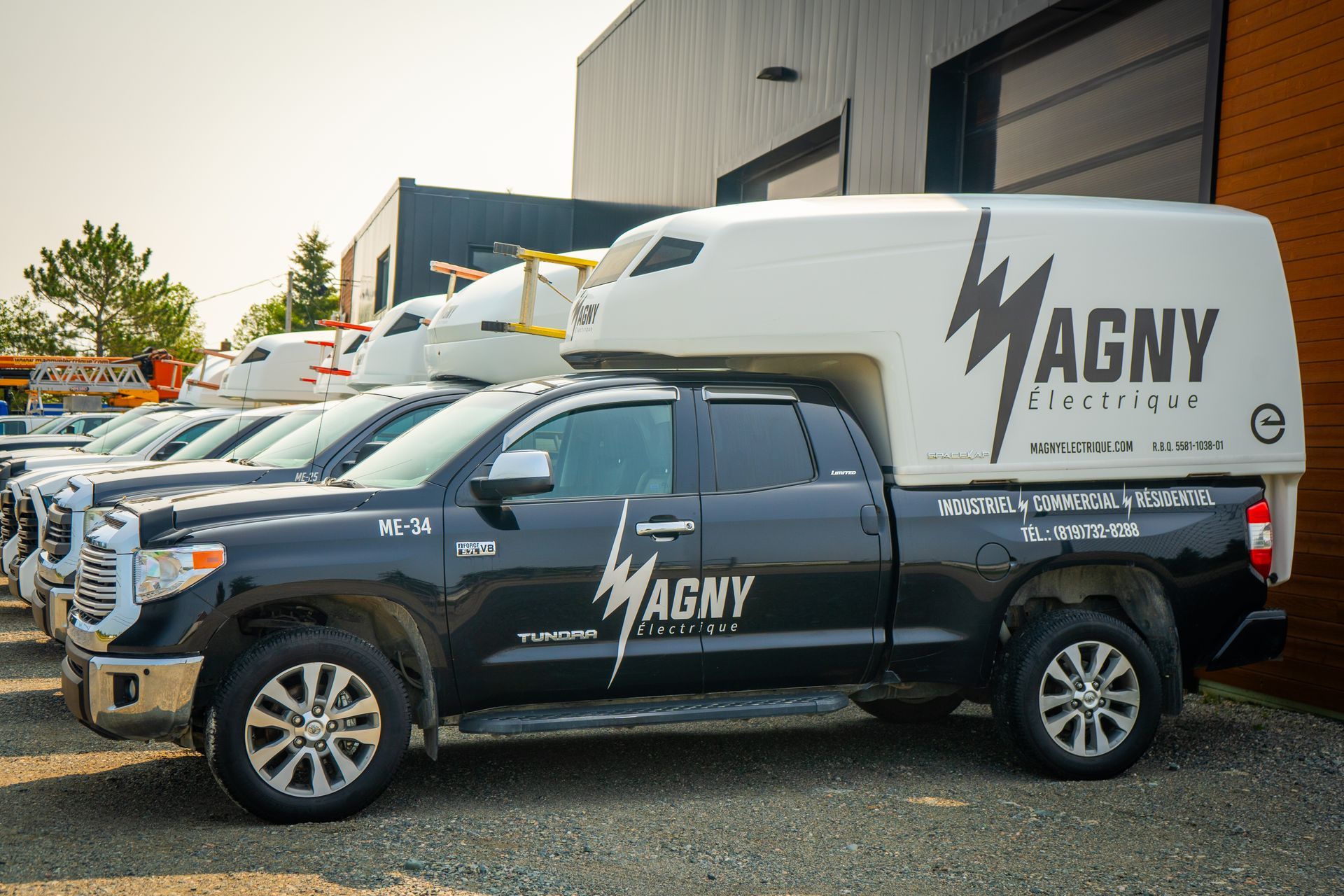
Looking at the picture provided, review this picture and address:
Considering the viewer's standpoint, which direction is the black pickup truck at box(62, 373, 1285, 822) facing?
facing to the left of the viewer

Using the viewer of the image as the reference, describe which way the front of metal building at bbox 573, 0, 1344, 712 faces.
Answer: facing the viewer and to the left of the viewer

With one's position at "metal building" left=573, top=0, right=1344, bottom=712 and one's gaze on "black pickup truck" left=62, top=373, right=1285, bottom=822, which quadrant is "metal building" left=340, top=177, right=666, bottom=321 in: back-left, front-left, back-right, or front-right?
back-right

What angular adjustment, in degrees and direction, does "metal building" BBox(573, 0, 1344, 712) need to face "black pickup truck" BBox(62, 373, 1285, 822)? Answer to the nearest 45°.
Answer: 0° — it already faces it

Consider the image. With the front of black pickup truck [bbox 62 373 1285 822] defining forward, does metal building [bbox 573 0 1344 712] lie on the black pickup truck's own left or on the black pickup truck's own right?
on the black pickup truck's own right

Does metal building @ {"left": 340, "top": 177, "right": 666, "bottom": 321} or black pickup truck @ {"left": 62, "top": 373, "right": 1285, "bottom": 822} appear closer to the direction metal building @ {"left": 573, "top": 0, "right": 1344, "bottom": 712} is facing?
the black pickup truck

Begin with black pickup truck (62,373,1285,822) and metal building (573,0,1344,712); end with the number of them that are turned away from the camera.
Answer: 0

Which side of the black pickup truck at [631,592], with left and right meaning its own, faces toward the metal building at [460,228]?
right

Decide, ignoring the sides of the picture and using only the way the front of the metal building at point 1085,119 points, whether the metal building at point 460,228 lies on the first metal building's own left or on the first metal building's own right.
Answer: on the first metal building's own right
